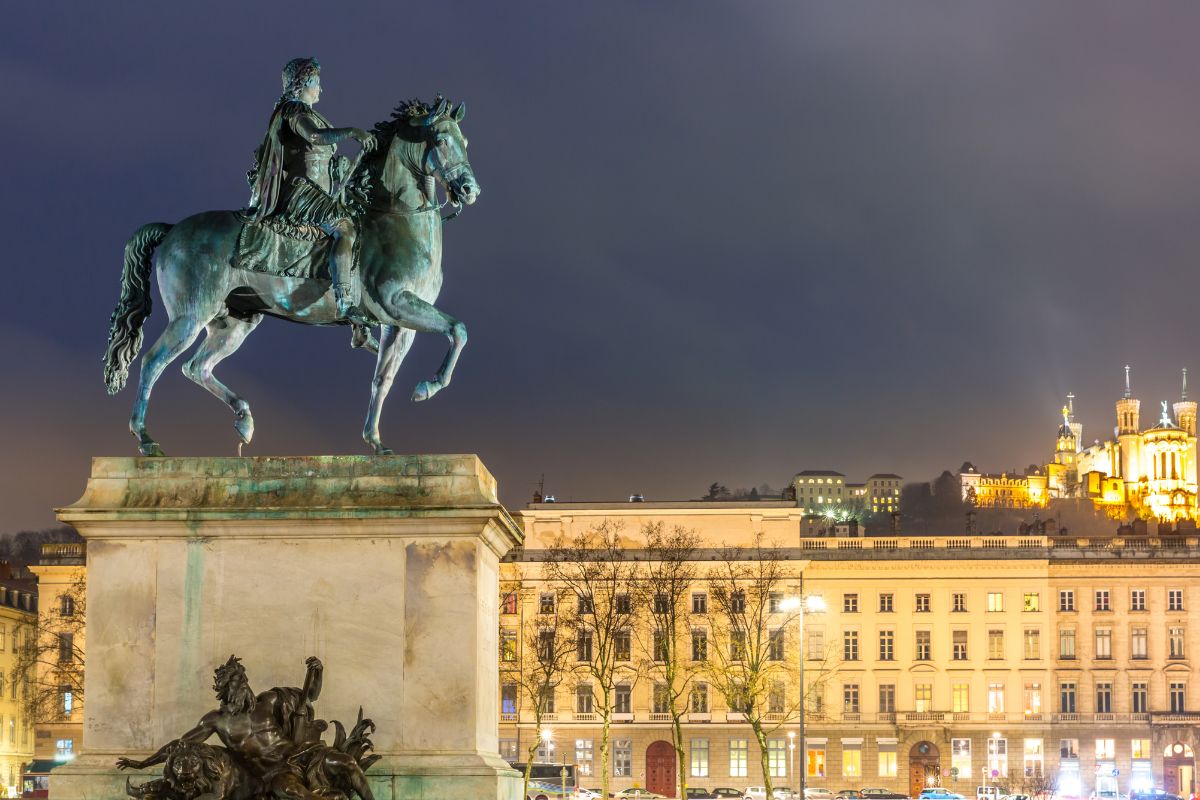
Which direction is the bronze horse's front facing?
to the viewer's right

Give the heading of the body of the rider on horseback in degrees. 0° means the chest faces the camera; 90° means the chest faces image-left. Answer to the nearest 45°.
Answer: approximately 270°

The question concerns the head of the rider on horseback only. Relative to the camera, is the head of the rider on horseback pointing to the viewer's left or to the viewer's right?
to the viewer's right
